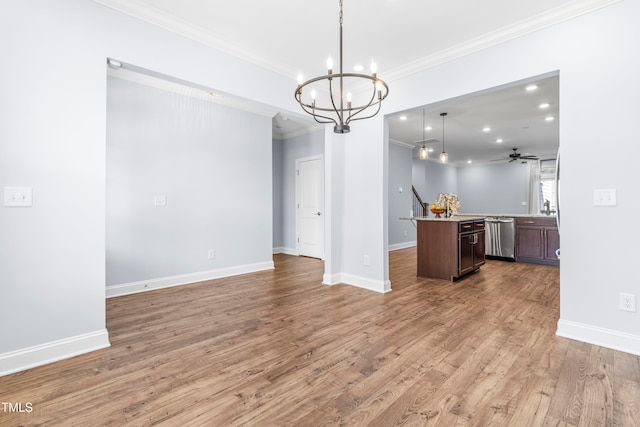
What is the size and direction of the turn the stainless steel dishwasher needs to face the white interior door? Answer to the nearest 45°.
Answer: approximately 90° to its right

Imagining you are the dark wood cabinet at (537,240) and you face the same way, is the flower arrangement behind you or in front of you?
in front

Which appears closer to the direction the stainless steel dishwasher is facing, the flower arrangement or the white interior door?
the flower arrangement

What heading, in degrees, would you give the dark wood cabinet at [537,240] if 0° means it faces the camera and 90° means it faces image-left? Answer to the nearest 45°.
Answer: approximately 0°

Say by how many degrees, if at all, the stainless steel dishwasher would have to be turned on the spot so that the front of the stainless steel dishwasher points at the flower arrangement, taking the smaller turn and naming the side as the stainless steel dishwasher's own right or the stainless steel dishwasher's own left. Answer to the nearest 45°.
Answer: approximately 45° to the stainless steel dishwasher's own right

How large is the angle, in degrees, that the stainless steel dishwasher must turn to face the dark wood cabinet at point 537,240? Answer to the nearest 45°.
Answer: approximately 90° to its left

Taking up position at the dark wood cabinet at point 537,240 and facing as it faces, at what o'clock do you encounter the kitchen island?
The kitchen island is roughly at 1 o'clock from the dark wood cabinet.

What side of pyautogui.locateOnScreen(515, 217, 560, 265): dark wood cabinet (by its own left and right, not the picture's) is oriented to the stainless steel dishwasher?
right

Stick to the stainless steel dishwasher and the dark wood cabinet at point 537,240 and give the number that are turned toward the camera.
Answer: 2

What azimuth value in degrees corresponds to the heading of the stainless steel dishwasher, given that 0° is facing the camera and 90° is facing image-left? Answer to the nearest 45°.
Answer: approximately 0°
